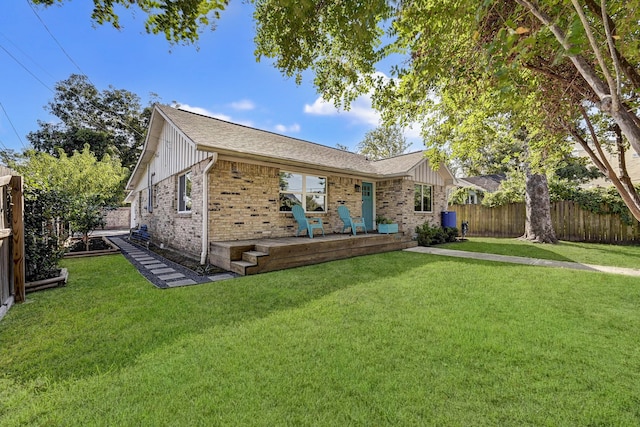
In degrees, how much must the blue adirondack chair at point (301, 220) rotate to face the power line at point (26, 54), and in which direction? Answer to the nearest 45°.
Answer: approximately 135° to its right

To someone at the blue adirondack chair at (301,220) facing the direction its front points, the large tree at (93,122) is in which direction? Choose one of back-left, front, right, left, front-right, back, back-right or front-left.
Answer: back

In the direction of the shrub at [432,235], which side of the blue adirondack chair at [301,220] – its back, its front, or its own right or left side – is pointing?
left

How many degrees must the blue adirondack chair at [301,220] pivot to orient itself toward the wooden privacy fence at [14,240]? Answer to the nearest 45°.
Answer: approximately 90° to its right

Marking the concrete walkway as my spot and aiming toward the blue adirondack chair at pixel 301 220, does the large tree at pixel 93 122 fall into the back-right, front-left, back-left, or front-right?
front-right

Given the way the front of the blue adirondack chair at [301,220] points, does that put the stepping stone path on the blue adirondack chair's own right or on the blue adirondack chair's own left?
on the blue adirondack chair's own right

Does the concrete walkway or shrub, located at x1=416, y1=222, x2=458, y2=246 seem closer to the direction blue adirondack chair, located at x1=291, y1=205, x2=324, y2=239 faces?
the concrete walkway

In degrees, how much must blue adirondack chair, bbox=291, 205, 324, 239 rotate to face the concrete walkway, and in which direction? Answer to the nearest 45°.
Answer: approximately 45° to its left

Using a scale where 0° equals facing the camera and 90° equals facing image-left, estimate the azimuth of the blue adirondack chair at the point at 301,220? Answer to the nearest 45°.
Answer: approximately 315°

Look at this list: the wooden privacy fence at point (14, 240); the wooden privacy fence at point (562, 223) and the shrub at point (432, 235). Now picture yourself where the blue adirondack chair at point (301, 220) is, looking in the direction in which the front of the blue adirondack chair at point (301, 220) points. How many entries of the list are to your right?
1
